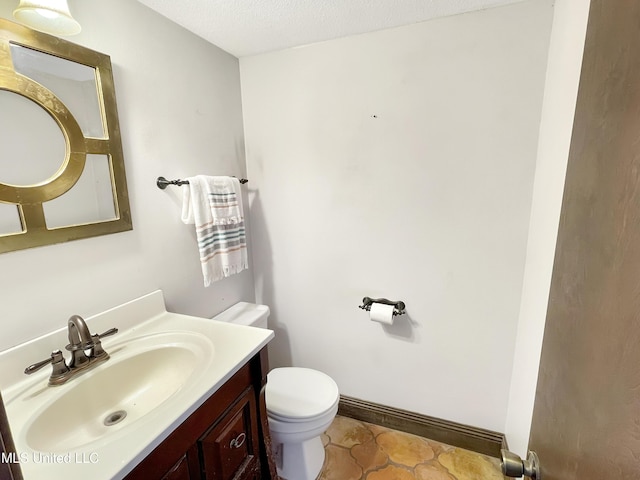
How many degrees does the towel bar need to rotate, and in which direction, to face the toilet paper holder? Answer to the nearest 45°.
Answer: approximately 45° to its left

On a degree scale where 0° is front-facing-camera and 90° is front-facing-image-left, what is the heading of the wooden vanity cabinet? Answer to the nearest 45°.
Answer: approximately 315°

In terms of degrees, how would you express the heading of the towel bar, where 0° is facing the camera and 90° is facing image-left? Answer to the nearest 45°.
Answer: approximately 315°

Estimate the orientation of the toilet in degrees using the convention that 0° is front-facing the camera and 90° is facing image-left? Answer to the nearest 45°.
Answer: approximately 315°
